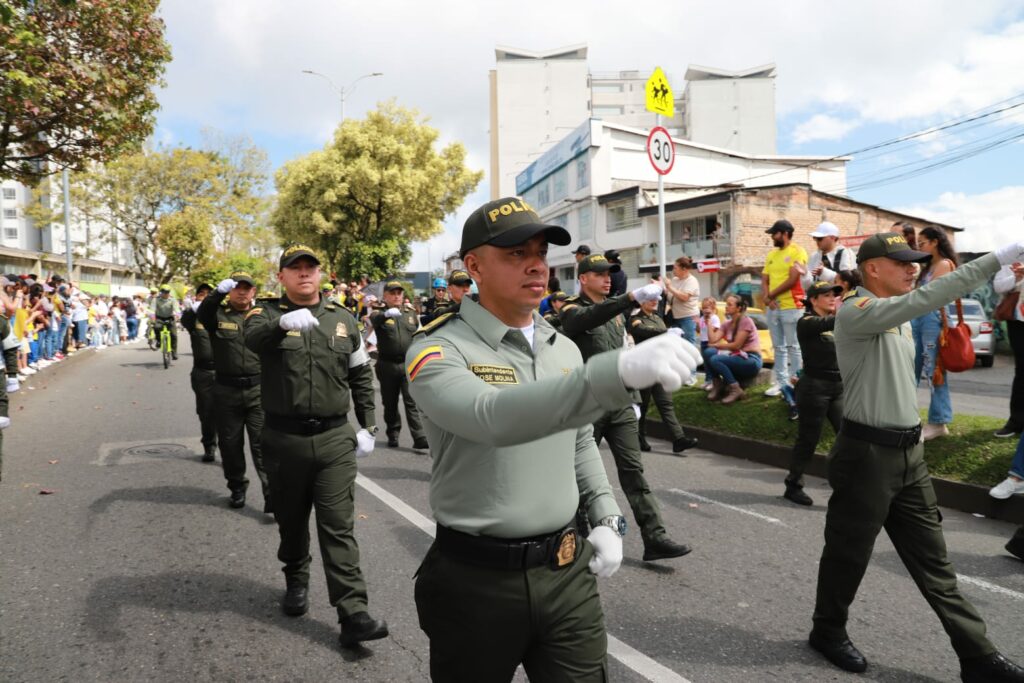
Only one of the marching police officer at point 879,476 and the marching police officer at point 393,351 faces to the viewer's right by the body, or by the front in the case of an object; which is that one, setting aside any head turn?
the marching police officer at point 879,476

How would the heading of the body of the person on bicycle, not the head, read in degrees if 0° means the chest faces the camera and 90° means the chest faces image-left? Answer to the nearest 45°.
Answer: approximately 0°

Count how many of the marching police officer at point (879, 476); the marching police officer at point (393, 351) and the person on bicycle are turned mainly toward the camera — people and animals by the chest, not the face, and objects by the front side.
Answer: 2

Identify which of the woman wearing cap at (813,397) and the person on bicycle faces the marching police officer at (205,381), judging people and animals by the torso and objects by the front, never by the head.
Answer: the person on bicycle

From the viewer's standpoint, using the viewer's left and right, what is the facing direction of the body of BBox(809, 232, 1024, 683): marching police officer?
facing to the right of the viewer

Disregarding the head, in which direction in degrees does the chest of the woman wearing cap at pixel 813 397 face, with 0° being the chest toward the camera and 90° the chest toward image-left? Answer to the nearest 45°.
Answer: approximately 315°

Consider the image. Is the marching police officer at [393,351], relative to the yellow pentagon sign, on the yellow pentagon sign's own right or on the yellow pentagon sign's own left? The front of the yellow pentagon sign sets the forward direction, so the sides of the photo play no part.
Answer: on the yellow pentagon sign's own right

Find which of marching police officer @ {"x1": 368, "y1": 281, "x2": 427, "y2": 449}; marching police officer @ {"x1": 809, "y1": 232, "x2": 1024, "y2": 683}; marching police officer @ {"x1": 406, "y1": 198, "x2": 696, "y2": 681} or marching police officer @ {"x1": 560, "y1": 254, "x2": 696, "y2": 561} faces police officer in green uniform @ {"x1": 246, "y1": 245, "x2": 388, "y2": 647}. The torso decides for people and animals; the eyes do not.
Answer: marching police officer @ {"x1": 368, "y1": 281, "x2": 427, "y2": 449}
